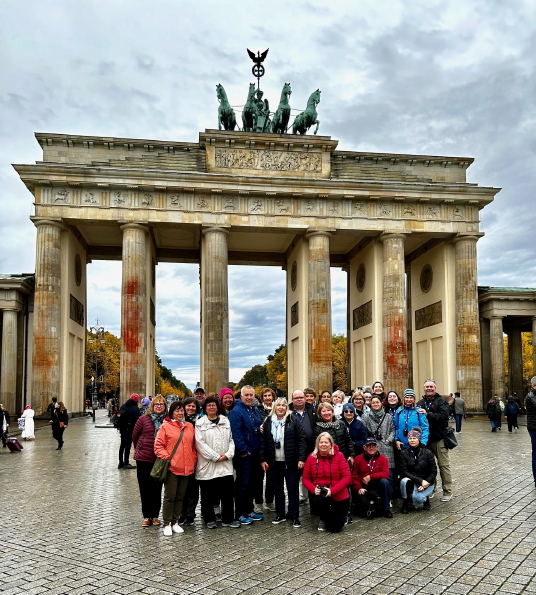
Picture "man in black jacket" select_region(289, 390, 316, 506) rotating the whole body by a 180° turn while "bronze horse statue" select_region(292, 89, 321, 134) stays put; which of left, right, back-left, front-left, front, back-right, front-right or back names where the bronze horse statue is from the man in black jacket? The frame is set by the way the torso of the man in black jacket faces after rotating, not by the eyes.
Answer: front

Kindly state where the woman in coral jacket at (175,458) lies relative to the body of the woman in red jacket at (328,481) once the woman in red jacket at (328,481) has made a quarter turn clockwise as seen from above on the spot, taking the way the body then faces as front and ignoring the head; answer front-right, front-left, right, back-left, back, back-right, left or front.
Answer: front

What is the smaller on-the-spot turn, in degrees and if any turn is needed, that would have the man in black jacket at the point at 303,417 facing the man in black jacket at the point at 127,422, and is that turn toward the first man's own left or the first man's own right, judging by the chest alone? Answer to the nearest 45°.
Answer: approximately 135° to the first man's own right

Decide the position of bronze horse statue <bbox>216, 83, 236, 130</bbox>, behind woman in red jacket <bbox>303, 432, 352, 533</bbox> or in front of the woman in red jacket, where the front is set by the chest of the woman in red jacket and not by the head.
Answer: behind

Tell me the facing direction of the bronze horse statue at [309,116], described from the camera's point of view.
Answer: facing the viewer and to the right of the viewer

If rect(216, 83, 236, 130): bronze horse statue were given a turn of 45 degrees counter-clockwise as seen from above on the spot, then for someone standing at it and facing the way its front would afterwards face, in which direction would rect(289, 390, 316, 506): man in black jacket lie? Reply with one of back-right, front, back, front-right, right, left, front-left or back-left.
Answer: front

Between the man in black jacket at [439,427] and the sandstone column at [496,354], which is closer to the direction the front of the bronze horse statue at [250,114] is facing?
the man in black jacket

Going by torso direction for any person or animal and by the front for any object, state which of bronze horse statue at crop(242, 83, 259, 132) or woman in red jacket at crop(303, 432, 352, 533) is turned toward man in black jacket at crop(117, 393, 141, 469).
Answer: the bronze horse statue

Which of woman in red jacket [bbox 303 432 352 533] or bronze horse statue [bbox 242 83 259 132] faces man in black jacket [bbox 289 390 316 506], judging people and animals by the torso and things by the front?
the bronze horse statue

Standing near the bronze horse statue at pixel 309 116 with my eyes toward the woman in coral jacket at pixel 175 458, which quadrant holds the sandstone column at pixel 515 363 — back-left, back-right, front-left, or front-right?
back-left

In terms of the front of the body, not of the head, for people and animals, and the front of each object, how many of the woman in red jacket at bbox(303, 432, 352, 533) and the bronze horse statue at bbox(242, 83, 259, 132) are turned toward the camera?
2

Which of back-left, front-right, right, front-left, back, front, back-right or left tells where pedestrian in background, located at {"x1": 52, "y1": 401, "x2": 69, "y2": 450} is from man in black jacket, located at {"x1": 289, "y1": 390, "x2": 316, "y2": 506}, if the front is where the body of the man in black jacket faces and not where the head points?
back-right
